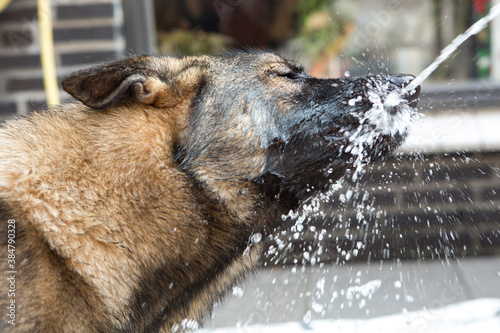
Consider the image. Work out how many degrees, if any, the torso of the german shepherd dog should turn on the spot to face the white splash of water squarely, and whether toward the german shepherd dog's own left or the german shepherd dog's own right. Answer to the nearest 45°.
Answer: approximately 45° to the german shepherd dog's own left

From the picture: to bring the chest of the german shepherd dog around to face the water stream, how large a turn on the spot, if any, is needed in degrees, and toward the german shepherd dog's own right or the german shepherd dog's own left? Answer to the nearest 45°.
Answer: approximately 45° to the german shepherd dog's own left

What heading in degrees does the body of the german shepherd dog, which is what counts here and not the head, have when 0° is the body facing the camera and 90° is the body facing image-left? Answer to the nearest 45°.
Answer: approximately 270°
